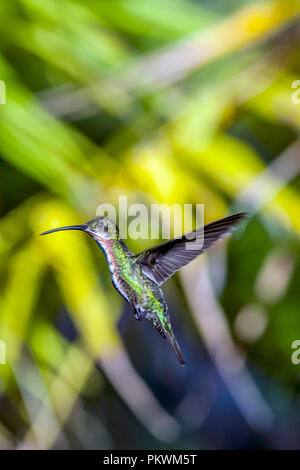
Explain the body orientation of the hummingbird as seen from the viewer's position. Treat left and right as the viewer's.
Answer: facing to the left of the viewer
